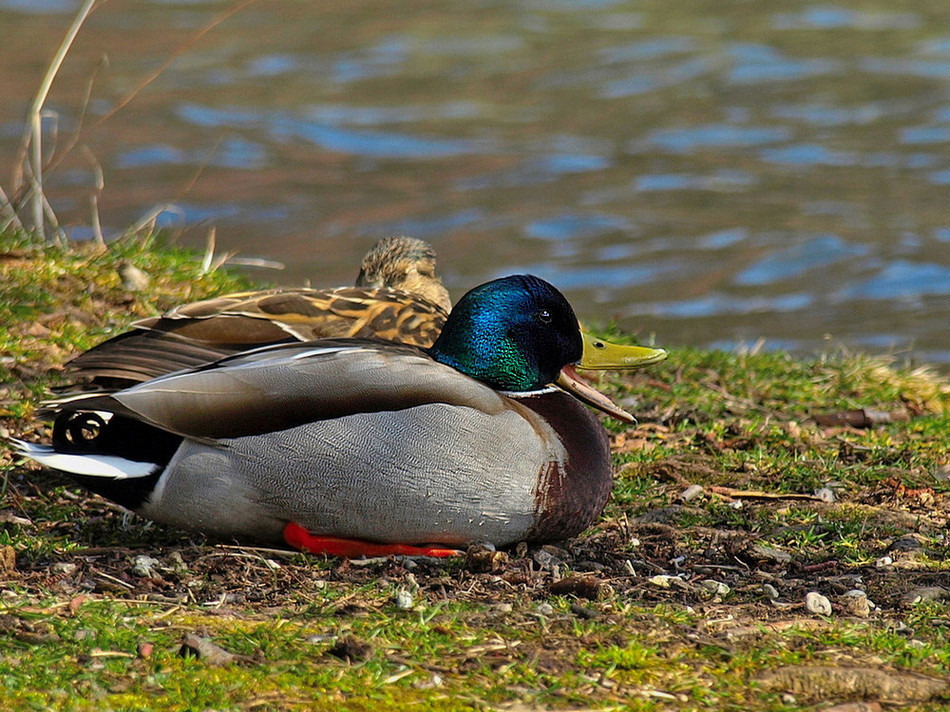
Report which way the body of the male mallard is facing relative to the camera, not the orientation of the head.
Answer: to the viewer's right

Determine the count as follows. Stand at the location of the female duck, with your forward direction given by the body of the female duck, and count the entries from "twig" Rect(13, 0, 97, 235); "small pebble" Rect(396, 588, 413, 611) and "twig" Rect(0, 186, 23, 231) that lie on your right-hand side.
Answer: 1

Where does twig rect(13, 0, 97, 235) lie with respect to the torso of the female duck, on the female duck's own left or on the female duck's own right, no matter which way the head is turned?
on the female duck's own left

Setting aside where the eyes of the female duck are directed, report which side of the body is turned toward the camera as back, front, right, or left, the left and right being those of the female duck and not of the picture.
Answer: right

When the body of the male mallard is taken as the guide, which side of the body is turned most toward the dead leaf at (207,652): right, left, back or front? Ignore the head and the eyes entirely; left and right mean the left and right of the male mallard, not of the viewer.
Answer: right

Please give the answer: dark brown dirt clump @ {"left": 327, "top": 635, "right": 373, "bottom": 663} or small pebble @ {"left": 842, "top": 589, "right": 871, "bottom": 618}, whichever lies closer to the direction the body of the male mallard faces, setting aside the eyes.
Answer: the small pebble

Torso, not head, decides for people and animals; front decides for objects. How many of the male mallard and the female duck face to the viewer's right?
2

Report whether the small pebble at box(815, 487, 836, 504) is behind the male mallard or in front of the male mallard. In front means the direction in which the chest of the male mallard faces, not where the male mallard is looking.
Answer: in front
